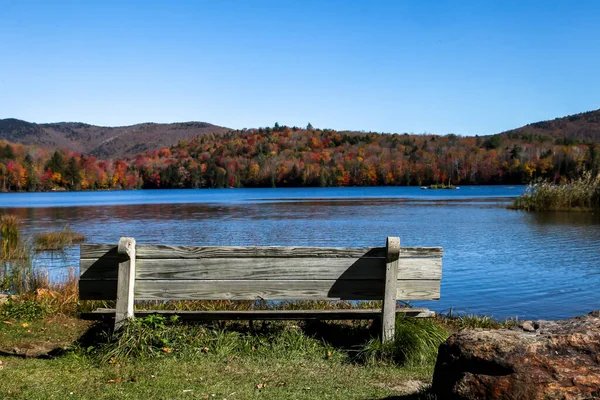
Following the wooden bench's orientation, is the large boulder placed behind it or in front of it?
behind

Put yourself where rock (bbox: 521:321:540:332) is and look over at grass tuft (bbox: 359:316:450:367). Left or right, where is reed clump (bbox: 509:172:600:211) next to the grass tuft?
right

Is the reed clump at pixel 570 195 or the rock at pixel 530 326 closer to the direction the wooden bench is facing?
the reed clump

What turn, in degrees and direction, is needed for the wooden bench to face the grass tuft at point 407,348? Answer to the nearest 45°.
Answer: approximately 90° to its right

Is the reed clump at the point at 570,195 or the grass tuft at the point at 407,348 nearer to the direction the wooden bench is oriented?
the reed clump

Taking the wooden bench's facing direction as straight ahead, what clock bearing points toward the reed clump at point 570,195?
The reed clump is roughly at 1 o'clock from the wooden bench.

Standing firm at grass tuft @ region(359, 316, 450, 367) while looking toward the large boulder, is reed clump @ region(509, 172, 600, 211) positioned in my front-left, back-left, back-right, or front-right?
back-left

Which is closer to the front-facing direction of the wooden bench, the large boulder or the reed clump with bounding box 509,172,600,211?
the reed clump

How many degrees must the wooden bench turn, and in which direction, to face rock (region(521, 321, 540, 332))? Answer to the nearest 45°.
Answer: approximately 135° to its right

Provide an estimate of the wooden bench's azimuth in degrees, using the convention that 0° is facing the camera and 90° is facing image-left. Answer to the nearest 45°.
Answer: approximately 180°
